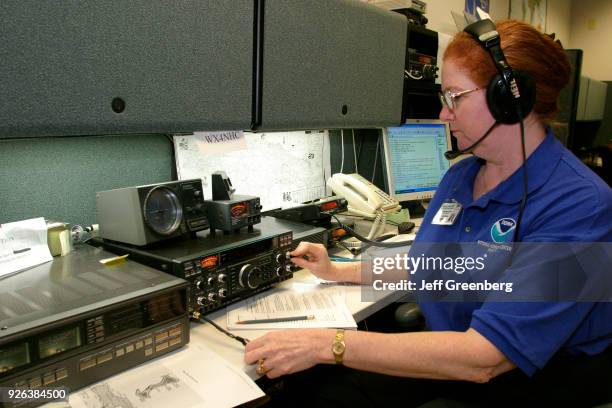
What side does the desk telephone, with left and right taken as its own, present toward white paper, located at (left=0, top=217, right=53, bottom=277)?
right

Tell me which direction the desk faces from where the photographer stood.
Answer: facing the viewer and to the right of the viewer

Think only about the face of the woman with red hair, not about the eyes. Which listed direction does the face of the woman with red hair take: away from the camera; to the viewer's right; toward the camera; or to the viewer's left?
to the viewer's left

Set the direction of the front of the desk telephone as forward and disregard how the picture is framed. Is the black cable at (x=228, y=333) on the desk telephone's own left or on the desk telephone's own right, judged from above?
on the desk telephone's own right

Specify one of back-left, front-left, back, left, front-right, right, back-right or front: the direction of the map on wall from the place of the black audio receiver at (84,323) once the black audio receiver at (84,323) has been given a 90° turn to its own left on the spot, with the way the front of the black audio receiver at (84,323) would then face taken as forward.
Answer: front

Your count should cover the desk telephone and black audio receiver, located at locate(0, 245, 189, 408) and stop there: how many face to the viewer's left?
0

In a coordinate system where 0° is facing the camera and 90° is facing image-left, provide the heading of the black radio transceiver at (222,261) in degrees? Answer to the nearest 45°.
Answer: approximately 315°

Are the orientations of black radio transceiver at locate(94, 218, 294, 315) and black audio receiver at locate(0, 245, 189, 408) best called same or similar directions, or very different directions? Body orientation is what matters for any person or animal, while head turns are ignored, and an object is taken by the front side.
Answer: same or similar directions

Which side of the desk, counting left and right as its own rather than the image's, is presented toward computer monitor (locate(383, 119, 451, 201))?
left

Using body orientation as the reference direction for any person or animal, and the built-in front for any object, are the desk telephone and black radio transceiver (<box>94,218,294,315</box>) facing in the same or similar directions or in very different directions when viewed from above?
same or similar directions

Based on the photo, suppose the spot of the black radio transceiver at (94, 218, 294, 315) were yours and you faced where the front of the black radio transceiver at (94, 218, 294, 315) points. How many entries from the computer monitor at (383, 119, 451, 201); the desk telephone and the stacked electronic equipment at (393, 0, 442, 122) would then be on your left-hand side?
3
